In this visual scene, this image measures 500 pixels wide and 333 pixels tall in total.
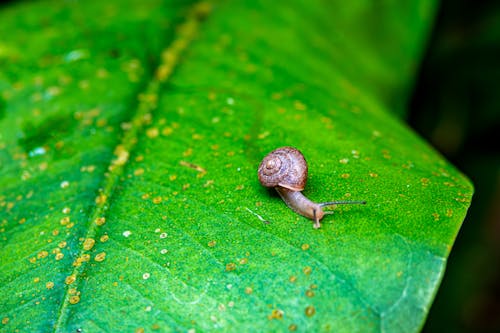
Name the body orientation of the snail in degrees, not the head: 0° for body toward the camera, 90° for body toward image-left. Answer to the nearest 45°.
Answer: approximately 315°
